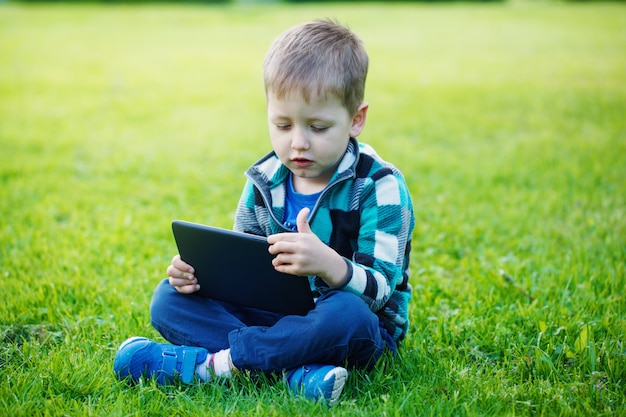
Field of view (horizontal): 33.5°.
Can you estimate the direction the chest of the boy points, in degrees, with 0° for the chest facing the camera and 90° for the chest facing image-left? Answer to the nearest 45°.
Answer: approximately 45°
